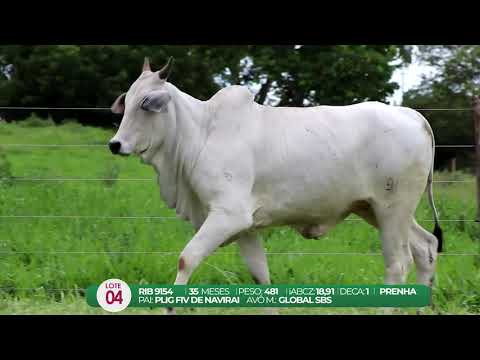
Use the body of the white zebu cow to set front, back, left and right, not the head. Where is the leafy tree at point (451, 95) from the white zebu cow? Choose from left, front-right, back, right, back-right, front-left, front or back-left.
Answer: back-right

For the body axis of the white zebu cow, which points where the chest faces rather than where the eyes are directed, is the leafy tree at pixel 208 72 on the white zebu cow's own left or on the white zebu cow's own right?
on the white zebu cow's own right

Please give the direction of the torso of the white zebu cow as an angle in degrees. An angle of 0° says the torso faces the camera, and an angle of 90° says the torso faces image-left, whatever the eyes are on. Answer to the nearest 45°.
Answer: approximately 90°

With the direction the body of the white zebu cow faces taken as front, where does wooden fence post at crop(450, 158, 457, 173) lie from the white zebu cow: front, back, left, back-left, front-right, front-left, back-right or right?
back-right

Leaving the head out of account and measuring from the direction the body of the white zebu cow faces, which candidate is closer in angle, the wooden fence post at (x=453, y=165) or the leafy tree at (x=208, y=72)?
the leafy tree
